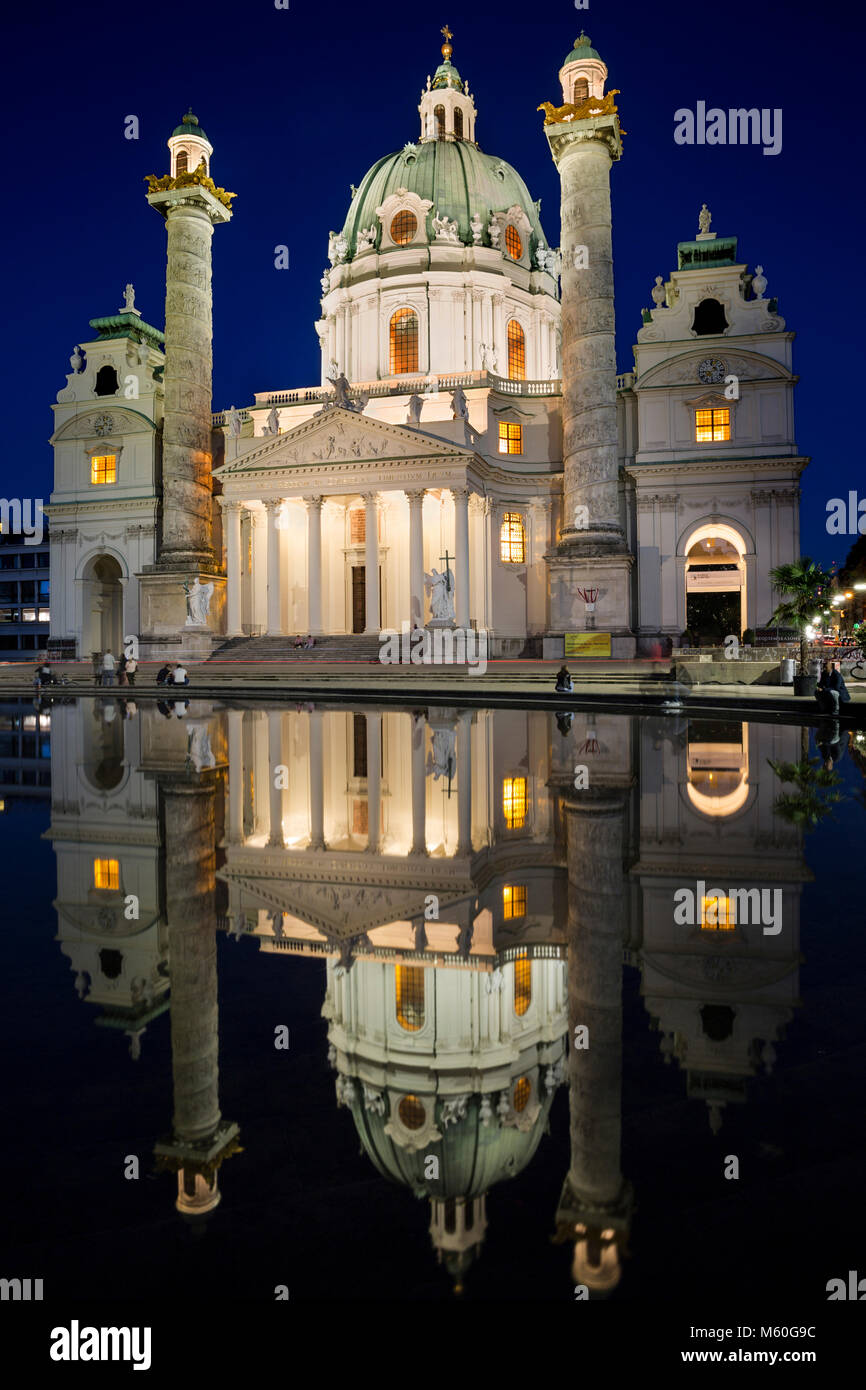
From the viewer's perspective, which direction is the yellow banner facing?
toward the camera

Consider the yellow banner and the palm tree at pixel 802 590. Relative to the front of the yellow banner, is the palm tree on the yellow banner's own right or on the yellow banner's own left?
on the yellow banner's own left

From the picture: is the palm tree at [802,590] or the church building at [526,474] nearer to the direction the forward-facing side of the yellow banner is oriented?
the palm tree
